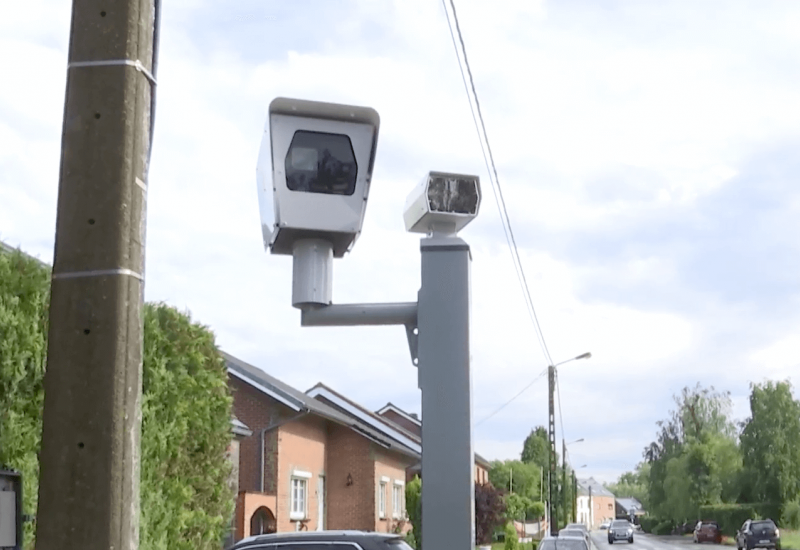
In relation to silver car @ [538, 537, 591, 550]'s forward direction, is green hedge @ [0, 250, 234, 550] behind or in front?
in front

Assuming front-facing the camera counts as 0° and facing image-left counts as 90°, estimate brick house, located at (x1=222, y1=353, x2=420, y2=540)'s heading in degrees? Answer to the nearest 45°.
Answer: approximately 315°

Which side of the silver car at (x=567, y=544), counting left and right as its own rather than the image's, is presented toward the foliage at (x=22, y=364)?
front

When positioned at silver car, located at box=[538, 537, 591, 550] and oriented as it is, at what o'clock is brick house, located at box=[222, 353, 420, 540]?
The brick house is roughly at 3 o'clock from the silver car.

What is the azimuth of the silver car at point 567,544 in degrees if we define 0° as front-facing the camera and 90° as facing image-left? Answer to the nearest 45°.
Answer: approximately 0°

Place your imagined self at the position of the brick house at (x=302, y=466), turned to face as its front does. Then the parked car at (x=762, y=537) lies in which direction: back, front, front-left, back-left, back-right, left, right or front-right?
left

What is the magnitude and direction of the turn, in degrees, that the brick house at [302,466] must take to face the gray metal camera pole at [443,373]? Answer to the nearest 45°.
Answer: approximately 45° to its right

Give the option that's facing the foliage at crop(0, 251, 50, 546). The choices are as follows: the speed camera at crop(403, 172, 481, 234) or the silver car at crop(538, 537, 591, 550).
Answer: the silver car

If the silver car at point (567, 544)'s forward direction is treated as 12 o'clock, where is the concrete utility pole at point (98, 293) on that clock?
The concrete utility pole is roughly at 12 o'clock from the silver car.

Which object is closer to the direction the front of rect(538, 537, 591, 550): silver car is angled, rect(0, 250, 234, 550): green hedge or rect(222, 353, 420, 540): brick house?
the green hedge

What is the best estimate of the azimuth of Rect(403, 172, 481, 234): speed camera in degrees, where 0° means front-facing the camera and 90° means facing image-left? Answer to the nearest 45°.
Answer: approximately 315°

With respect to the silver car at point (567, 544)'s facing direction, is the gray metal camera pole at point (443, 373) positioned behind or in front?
in front
